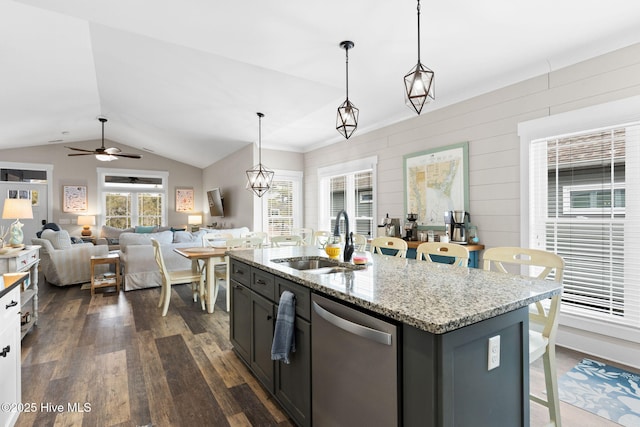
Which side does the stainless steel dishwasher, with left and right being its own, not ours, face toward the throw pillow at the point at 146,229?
right

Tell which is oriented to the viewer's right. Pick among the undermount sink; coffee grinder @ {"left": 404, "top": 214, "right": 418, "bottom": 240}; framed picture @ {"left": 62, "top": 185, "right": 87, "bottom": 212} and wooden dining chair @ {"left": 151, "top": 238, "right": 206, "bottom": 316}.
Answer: the wooden dining chair

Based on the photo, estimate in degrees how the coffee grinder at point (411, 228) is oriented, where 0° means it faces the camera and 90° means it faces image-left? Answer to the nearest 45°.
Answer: approximately 45°

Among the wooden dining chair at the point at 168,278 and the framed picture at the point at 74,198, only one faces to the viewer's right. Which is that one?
the wooden dining chair

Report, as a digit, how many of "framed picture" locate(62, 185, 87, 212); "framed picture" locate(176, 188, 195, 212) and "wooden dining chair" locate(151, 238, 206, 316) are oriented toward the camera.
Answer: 2

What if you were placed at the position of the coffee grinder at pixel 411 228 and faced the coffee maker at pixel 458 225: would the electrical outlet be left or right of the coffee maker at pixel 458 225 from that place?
right

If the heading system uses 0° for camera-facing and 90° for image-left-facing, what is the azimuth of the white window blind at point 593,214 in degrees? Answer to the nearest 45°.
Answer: approximately 45°

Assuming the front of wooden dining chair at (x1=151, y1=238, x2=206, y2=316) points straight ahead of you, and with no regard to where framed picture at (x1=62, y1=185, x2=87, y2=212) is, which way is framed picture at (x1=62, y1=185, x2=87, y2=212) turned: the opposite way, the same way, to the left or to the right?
to the right

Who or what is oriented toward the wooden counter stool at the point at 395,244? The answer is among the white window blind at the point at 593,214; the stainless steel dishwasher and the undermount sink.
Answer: the white window blind

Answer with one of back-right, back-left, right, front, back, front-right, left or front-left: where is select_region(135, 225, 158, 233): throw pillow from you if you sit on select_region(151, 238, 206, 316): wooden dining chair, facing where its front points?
left

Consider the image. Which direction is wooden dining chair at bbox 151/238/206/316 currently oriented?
to the viewer's right
